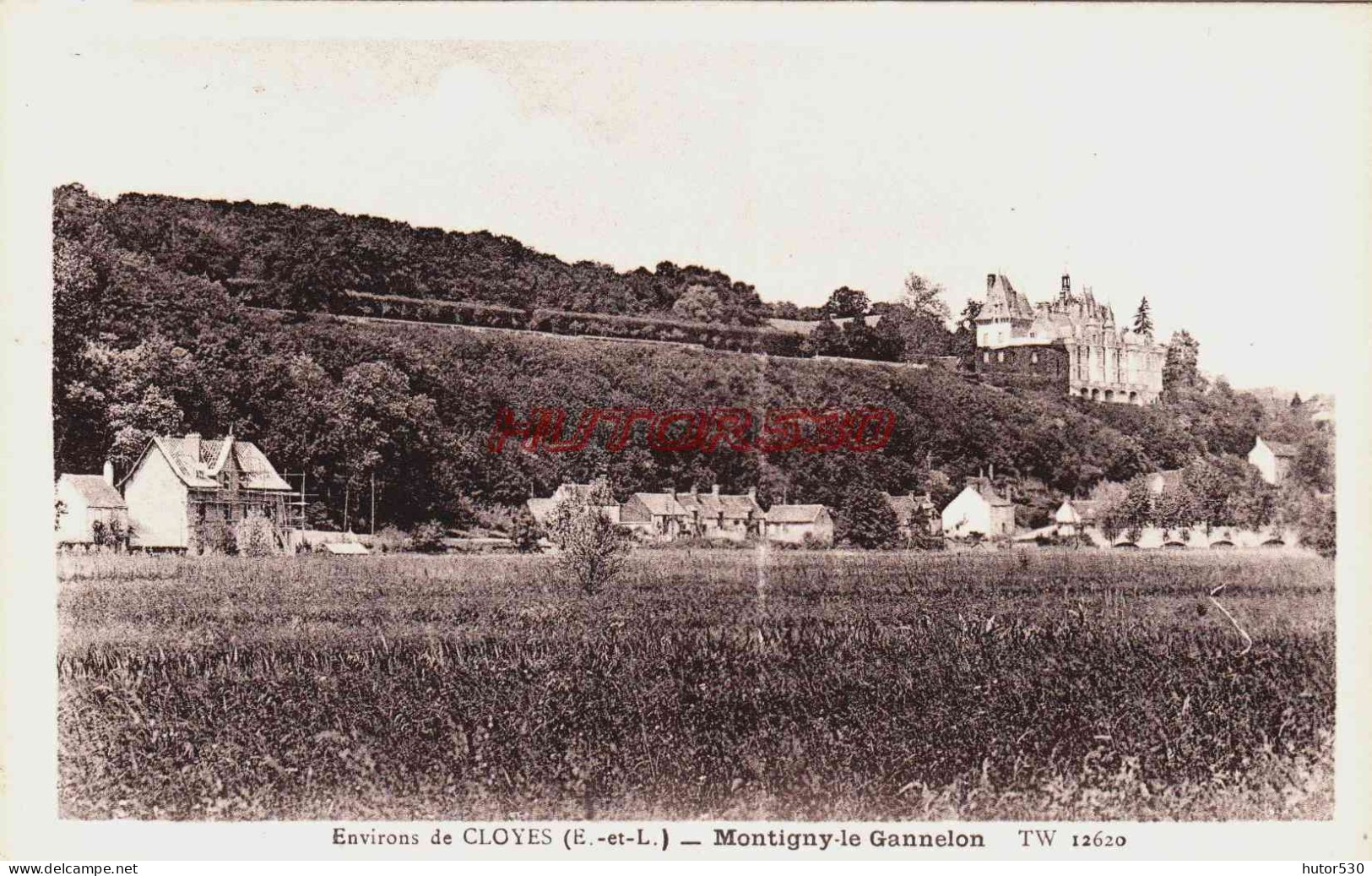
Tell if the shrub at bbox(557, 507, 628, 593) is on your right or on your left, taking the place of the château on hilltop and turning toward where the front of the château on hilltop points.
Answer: on your right

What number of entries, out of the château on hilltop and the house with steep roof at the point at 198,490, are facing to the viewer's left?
0

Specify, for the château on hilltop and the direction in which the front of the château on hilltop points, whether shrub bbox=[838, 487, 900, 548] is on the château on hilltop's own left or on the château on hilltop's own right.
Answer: on the château on hilltop's own right

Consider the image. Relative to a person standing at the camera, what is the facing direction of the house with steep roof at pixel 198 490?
facing the viewer and to the right of the viewer

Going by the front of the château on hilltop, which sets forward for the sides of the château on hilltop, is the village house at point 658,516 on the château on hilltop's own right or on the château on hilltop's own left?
on the château on hilltop's own right

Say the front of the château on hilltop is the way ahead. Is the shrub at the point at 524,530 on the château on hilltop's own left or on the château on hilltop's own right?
on the château on hilltop's own right

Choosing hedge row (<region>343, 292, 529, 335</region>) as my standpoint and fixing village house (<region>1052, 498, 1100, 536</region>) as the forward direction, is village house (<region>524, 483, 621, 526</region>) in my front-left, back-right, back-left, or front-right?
front-right

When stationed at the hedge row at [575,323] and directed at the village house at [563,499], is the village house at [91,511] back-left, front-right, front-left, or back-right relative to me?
front-right
